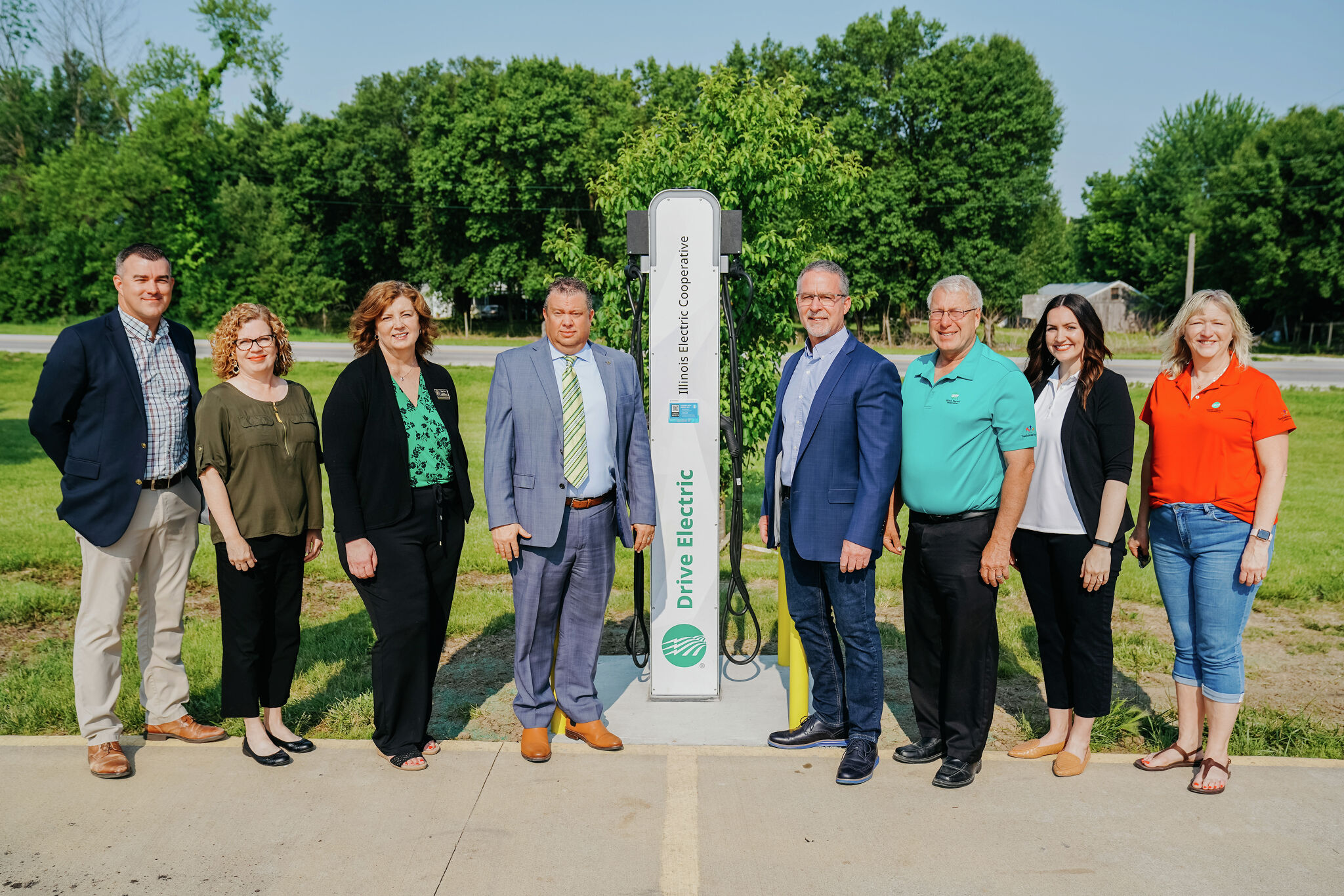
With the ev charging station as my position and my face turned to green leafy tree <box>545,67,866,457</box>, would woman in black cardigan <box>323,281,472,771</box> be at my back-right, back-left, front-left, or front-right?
back-left

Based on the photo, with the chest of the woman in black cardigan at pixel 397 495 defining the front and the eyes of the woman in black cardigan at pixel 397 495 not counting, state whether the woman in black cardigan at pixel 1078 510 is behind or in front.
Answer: in front

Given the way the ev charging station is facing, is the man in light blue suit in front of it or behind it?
in front

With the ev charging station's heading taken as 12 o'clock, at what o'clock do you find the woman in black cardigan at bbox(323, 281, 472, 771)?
The woman in black cardigan is roughly at 2 o'clock from the ev charging station.

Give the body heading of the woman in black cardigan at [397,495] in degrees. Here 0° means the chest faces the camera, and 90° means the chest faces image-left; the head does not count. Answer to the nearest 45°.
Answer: approximately 315°

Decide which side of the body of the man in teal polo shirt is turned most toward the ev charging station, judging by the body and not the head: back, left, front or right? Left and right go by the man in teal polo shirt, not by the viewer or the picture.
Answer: right

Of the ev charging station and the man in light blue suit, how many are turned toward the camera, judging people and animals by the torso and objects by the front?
2

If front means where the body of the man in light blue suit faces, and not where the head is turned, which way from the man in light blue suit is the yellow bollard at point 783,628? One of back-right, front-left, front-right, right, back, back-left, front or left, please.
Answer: back-left

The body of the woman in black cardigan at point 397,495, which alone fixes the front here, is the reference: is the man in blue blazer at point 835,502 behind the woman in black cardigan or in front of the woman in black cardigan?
in front

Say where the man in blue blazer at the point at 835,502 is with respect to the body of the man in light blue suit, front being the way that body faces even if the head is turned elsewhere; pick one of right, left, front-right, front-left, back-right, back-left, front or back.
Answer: left
